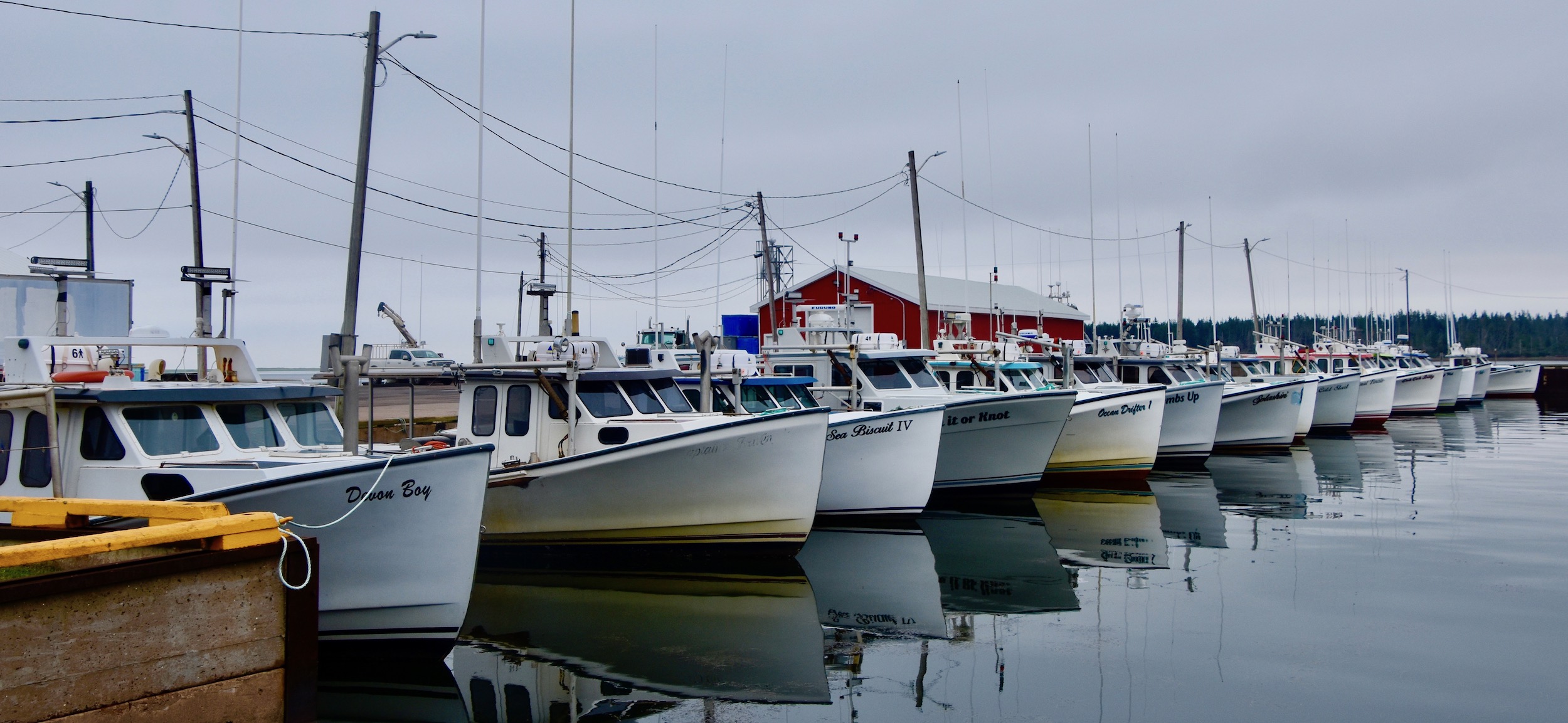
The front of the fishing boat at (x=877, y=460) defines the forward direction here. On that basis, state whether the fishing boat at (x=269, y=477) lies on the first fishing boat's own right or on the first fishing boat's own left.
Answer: on the first fishing boat's own right

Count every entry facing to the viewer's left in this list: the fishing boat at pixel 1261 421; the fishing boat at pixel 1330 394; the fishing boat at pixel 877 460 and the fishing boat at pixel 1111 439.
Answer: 0

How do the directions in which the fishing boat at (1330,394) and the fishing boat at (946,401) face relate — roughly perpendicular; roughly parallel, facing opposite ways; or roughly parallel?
roughly parallel

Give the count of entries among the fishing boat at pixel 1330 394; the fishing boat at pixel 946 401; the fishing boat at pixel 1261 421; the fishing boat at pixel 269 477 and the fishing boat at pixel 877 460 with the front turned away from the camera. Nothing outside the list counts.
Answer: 0

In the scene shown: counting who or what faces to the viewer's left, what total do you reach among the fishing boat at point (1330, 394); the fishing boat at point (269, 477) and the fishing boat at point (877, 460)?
0

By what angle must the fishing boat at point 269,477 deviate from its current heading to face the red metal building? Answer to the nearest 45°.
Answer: approximately 90° to its left

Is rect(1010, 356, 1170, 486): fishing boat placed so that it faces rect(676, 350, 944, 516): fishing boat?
no

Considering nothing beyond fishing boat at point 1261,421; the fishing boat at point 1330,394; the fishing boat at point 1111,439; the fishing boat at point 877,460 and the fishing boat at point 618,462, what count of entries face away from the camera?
0

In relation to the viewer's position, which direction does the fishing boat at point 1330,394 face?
facing the viewer and to the right of the viewer

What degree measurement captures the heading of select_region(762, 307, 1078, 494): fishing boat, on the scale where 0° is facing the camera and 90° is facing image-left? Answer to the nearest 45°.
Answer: approximately 315°

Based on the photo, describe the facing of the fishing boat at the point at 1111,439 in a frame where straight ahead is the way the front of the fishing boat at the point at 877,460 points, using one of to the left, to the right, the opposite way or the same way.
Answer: the same way

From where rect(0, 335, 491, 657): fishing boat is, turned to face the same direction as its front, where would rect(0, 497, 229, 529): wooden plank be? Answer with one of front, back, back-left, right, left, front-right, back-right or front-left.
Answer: right

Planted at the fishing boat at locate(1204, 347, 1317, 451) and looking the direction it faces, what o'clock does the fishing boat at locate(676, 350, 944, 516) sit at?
the fishing boat at locate(676, 350, 944, 516) is roughly at 2 o'clock from the fishing boat at locate(1204, 347, 1317, 451).

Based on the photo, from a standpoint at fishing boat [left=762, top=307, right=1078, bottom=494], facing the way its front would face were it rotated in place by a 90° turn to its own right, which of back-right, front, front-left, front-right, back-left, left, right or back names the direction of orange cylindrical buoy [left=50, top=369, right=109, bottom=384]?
front

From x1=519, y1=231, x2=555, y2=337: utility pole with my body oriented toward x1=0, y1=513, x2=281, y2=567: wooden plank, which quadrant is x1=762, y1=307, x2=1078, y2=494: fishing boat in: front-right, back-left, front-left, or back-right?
back-left

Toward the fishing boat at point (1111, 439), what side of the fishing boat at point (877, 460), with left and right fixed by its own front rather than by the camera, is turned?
left

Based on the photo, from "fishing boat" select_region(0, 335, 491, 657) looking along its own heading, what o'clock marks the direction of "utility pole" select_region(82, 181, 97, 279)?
The utility pole is roughly at 7 o'clock from the fishing boat.
